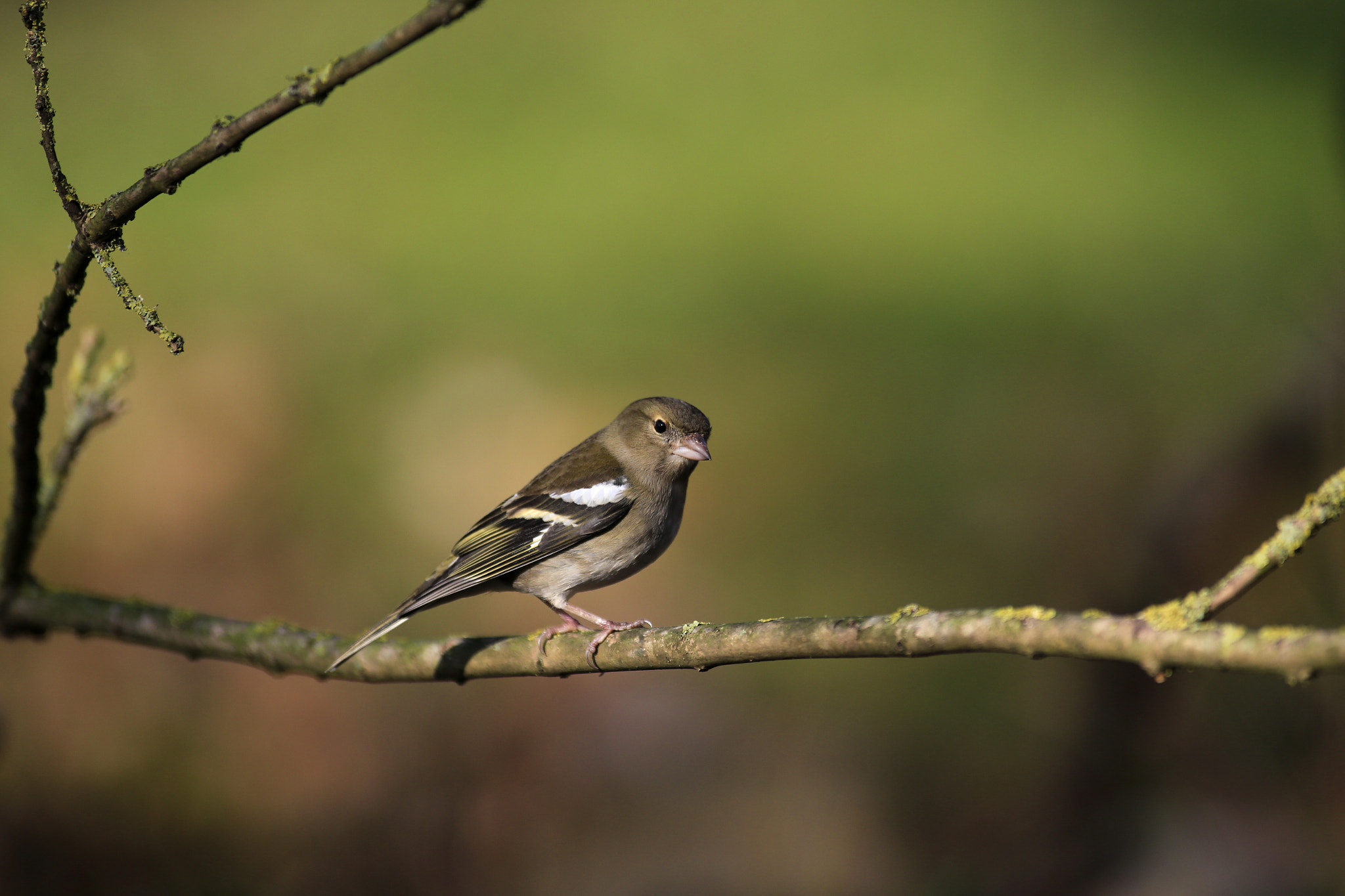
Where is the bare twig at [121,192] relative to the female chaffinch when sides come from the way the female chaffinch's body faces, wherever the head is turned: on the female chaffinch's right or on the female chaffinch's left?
on the female chaffinch's right

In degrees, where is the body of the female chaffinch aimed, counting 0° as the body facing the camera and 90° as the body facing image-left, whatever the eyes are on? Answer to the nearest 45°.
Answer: approximately 270°

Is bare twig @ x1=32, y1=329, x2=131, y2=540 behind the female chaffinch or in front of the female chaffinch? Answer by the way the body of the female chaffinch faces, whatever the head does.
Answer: behind
